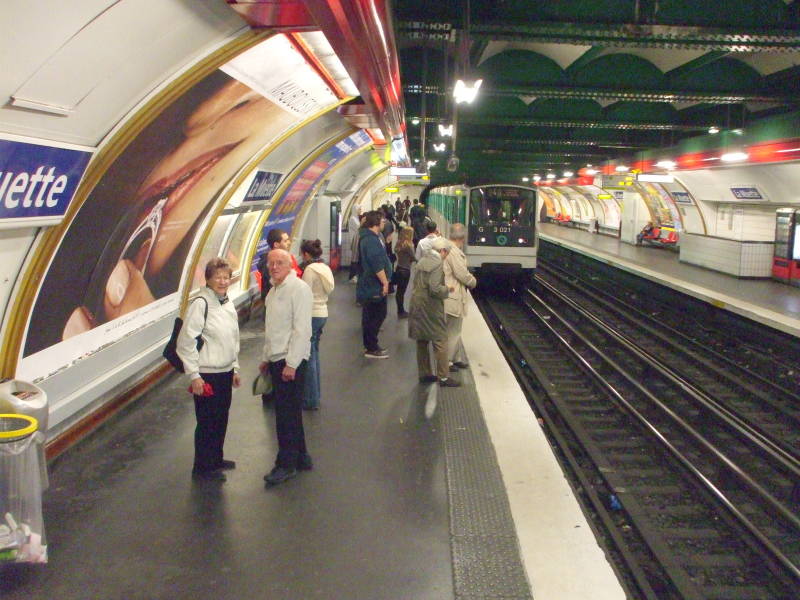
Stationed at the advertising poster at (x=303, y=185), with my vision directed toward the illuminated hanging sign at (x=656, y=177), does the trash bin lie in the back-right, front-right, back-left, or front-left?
back-right

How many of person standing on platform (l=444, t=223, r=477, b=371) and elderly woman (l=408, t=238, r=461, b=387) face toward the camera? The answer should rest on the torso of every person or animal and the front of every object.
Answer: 0

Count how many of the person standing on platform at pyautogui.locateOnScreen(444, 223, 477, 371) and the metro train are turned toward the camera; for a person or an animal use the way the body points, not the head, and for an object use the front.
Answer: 1

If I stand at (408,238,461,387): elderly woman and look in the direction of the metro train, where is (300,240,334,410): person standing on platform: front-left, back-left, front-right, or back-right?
back-left

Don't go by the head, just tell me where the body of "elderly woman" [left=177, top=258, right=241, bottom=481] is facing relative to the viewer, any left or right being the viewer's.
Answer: facing the viewer and to the right of the viewer

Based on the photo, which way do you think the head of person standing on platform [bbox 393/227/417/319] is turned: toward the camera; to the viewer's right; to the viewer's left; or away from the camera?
away from the camera

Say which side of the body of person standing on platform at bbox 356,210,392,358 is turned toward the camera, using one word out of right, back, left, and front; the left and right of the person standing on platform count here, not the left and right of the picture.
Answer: right
